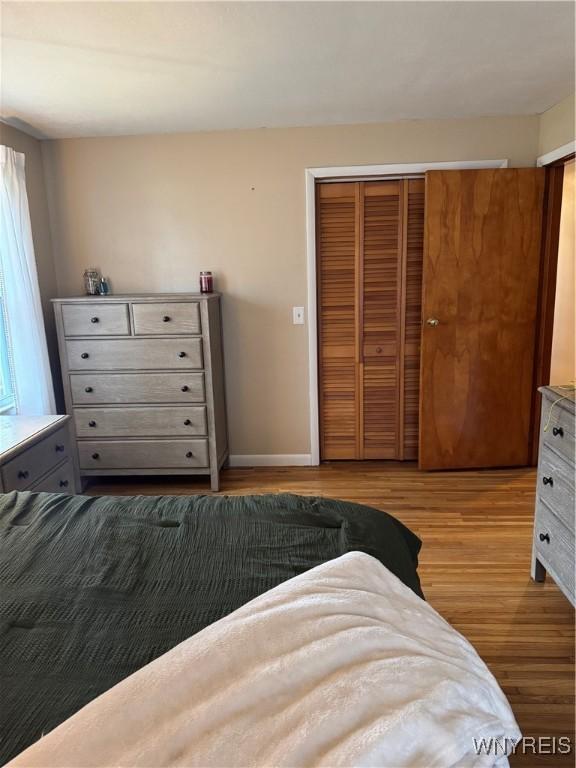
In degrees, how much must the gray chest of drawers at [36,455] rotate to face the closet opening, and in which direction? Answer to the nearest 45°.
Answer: approximately 45° to its left

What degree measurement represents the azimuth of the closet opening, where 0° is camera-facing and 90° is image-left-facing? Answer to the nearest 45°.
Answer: approximately 0°

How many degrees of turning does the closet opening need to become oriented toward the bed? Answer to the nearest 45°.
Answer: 0° — it already faces it

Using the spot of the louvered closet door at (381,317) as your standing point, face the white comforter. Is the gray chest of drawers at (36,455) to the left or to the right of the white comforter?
right

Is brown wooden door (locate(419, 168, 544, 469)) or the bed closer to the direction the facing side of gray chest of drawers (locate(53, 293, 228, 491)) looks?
the bed

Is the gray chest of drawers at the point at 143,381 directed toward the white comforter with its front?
yes

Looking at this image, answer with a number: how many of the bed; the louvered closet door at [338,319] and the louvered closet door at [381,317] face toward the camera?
2

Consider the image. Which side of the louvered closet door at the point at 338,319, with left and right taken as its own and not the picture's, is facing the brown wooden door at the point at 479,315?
left
